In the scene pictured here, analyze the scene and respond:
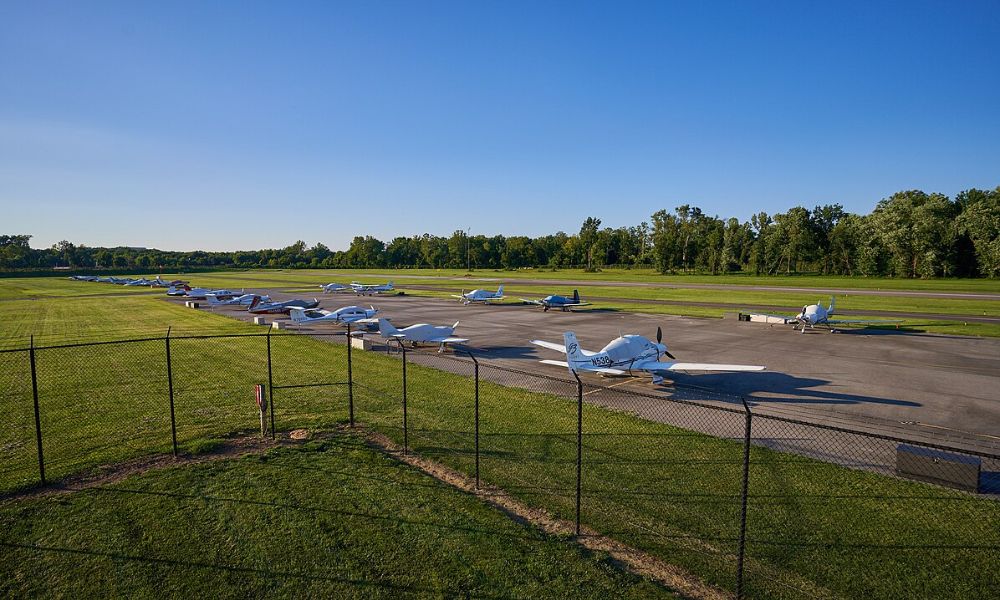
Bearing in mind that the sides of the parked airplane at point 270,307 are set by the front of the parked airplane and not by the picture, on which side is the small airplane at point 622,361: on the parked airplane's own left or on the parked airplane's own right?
on the parked airplane's own right

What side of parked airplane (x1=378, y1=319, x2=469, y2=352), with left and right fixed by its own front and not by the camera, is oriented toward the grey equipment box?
right

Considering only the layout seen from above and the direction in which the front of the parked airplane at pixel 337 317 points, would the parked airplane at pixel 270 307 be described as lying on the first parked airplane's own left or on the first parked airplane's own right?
on the first parked airplane's own left

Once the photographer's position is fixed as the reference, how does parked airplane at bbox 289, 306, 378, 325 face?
facing to the right of the viewer

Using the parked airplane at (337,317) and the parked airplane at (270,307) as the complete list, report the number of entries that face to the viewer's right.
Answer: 2

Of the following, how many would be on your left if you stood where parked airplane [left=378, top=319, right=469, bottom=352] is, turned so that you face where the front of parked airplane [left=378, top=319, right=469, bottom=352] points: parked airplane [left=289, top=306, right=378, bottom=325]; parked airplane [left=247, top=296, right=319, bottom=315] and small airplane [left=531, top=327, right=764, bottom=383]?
2

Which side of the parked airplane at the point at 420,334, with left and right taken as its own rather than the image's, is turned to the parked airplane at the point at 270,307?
left

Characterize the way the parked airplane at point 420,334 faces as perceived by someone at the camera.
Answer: facing away from the viewer and to the right of the viewer

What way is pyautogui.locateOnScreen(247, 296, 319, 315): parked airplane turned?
to the viewer's right

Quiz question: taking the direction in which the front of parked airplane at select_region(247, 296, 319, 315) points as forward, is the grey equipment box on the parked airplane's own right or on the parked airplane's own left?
on the parked airplane's own right

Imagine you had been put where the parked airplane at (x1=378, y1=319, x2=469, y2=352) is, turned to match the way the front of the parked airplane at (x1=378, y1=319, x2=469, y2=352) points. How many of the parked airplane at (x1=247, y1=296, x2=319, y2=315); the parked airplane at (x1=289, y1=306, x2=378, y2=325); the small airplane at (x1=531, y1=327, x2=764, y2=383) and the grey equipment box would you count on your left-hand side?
2

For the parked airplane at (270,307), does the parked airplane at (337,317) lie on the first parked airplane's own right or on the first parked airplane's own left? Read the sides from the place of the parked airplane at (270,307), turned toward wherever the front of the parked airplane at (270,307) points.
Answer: on the first parked airplane's own right
